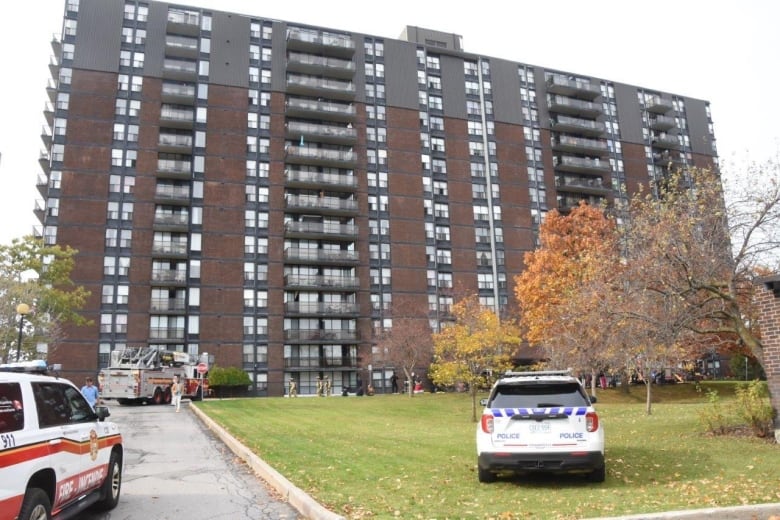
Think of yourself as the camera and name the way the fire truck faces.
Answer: facing away from the viewer and to the right of the viewer

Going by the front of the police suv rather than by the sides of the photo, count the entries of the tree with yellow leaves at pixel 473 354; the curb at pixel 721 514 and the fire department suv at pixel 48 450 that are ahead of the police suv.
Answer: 1

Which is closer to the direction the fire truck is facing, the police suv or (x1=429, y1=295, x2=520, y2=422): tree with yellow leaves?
the tree with yellow leaves

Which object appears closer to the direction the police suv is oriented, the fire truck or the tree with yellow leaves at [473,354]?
the tree with yellow leaves

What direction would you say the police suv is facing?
away from the camera

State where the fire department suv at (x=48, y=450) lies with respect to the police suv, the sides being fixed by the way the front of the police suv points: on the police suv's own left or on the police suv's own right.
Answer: on the police suv's own left

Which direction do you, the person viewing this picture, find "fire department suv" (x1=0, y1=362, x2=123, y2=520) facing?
facing away from the viewer and to the right of the viewer

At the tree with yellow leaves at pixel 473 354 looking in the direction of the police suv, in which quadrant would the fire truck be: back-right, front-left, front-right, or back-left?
back-right

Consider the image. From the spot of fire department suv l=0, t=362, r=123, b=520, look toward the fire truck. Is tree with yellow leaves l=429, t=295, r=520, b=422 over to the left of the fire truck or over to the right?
right

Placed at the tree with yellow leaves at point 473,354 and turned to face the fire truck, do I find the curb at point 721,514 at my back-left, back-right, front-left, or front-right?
back-left

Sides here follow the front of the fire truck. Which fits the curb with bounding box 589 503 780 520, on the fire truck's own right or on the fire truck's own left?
on the fire truck's own right

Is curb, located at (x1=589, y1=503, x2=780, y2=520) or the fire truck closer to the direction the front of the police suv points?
the fire truck

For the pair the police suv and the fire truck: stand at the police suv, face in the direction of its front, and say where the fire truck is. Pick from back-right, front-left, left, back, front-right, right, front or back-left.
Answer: front-left
